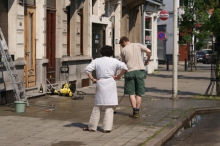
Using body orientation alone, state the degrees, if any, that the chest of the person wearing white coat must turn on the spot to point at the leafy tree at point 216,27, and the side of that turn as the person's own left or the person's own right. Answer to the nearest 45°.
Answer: approximately 45° to the person's own right

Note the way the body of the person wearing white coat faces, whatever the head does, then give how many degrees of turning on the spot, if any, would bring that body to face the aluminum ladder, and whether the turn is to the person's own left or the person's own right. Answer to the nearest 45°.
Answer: approximately 45° to the person's own left

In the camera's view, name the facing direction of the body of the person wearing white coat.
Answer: away from the camera

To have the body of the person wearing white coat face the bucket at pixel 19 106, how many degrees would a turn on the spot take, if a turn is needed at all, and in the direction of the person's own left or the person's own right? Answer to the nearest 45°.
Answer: approximately 45° to the person's own left
